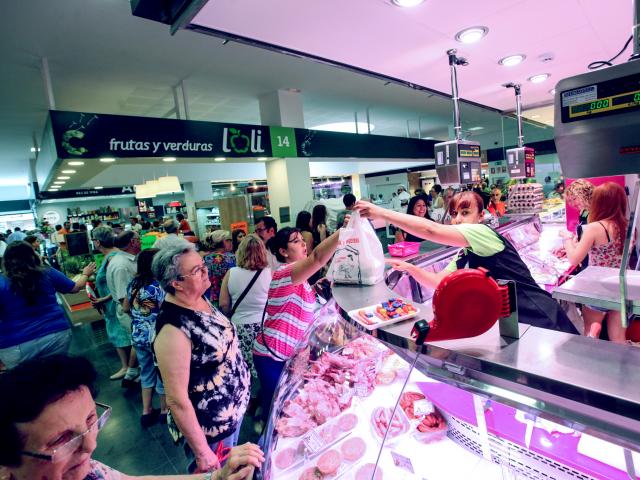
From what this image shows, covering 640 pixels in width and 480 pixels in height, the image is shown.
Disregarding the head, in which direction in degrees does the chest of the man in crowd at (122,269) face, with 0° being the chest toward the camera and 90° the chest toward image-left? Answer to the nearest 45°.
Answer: approximately 270°

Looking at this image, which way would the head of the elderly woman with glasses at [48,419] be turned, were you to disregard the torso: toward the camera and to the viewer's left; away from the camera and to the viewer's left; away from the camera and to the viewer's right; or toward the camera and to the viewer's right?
toward the camera and to the viewer's right

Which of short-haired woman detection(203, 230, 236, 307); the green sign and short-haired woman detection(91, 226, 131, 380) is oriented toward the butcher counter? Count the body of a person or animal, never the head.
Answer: the green sign

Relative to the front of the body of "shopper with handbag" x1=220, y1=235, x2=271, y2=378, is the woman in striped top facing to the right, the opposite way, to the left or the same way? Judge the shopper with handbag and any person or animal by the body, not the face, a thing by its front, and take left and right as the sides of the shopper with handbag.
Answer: to the right

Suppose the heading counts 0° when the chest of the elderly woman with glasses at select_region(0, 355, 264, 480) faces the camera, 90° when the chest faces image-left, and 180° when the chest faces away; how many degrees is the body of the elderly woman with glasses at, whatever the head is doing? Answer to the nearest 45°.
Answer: approximately 315°

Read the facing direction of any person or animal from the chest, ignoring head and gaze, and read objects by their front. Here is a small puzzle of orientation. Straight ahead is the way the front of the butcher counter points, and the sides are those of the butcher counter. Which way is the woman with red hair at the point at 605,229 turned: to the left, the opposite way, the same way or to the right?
to the right

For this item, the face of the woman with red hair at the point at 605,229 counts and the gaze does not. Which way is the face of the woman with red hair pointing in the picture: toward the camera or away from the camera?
away from the camera

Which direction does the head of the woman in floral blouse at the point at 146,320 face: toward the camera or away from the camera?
away from the camera

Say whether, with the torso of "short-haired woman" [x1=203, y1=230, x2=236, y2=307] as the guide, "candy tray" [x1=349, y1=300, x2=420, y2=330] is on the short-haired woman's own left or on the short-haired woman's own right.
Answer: on the short-haired woman's own right

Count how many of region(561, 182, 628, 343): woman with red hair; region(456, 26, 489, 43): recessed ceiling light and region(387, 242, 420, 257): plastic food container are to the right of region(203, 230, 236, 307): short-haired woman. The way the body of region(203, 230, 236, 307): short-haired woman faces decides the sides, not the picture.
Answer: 3
